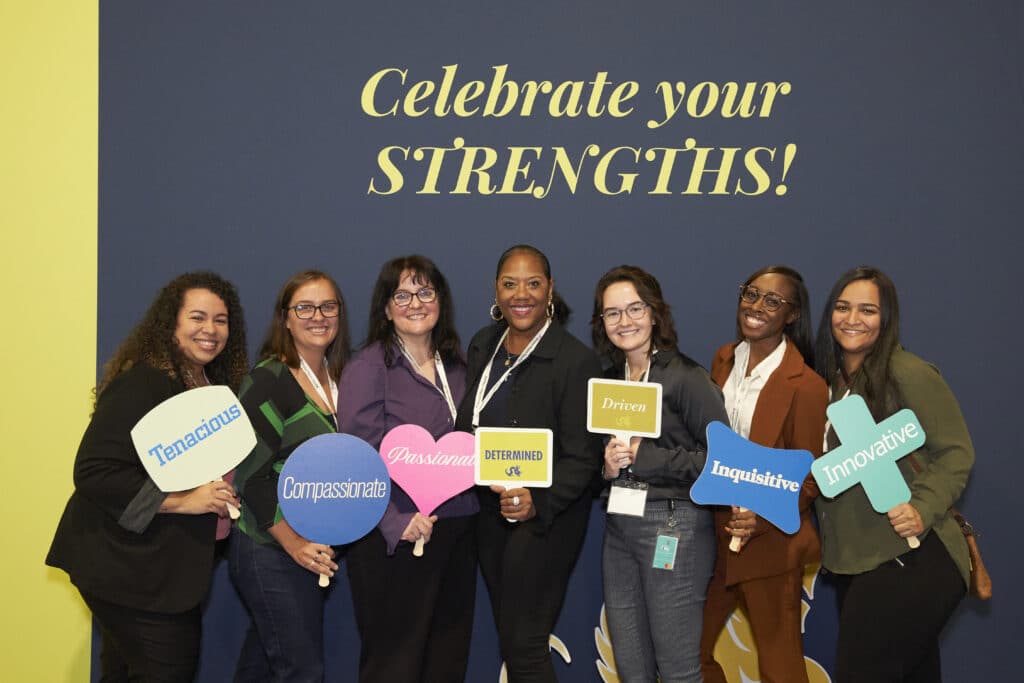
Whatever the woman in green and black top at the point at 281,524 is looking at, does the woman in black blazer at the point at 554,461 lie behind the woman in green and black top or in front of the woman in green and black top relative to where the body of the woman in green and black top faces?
in front

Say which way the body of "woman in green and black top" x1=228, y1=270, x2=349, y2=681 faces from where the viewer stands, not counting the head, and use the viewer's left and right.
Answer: facing the viewer and to the right of the viewer

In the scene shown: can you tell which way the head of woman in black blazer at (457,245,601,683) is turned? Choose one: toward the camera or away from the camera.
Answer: toward the camera

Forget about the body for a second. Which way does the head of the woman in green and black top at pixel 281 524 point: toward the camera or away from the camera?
toward the camera

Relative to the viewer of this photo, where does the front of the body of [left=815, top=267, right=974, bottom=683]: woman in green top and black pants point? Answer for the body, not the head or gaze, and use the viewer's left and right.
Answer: facing the viewer and to the left of the viewer

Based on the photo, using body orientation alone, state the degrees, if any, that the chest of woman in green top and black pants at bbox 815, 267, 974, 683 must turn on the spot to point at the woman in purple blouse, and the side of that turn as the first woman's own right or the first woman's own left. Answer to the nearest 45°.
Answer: approximately 45° to the first woman's own right

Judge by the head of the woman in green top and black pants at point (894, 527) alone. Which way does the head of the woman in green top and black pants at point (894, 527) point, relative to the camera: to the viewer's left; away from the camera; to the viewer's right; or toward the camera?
toward the camera

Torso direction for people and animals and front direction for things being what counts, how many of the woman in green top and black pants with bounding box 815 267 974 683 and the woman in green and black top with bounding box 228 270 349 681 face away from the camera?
0

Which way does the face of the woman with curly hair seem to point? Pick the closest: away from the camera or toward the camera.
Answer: toward the camera

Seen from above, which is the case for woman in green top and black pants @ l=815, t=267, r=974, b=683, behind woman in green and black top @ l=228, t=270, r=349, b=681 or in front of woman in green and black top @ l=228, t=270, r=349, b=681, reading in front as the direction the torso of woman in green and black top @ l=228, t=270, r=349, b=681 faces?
in front

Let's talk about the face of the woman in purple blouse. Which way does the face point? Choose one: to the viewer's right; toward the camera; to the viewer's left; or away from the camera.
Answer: toward the camera
